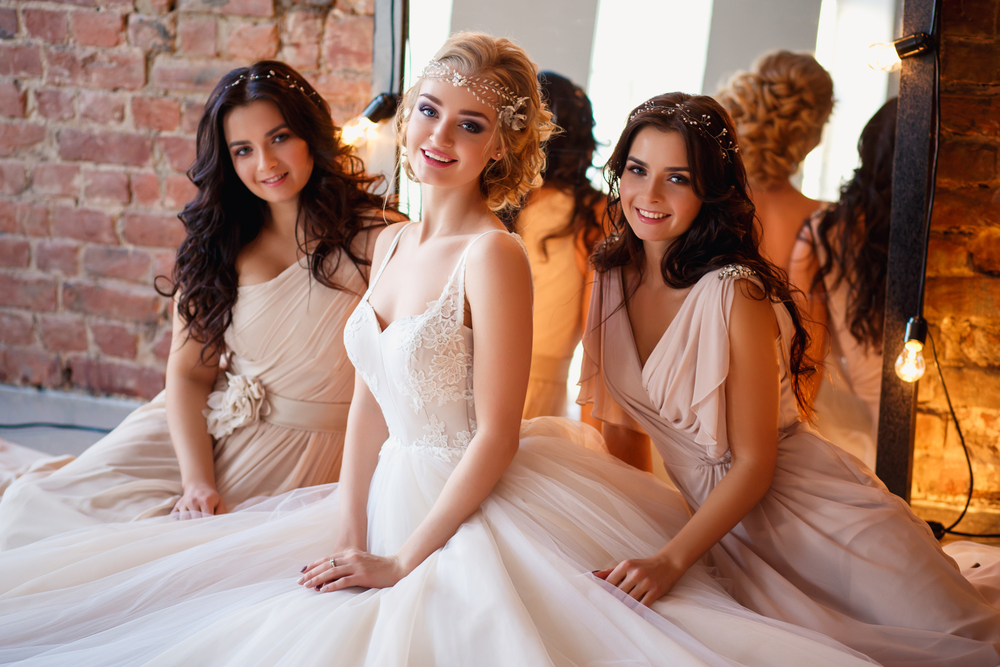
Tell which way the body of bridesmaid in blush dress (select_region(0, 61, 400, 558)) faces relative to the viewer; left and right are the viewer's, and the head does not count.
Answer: facing the viewer

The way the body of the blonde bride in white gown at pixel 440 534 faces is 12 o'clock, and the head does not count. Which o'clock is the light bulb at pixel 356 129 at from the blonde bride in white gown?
The light bulb is roughly at 4 o'clock from the blonde bride in white gown.

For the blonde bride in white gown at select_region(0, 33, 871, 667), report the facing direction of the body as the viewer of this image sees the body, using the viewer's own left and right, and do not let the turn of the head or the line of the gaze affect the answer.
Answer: facing the viewer and to the left of the viewer

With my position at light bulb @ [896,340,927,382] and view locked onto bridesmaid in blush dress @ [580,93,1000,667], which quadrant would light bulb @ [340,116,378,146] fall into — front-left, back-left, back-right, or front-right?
front-right

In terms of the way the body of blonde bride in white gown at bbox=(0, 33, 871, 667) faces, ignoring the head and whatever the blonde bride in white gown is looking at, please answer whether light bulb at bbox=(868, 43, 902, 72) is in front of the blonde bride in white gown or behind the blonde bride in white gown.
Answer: behind

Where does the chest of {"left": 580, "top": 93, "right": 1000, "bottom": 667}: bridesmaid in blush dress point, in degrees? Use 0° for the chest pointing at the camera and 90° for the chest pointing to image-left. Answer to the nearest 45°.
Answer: approximately 45°

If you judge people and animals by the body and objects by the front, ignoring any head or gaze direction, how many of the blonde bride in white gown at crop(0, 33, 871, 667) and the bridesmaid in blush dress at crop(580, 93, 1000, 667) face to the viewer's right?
0

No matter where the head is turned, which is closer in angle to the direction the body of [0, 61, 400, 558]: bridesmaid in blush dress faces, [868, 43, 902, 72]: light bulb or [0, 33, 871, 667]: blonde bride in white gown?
the blonde bride in white gown

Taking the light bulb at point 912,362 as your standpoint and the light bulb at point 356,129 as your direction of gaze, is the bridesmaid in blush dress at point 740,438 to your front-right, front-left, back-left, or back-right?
front-left
